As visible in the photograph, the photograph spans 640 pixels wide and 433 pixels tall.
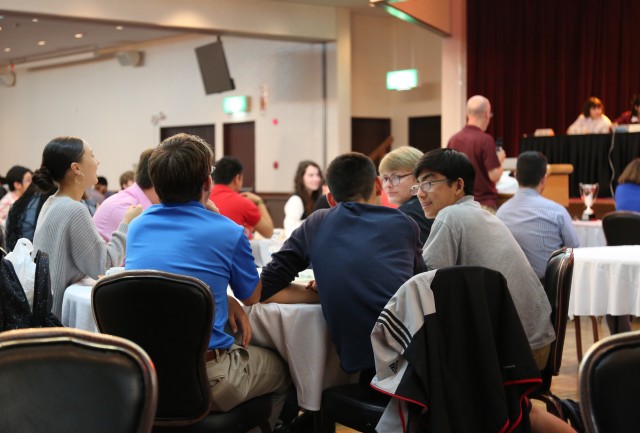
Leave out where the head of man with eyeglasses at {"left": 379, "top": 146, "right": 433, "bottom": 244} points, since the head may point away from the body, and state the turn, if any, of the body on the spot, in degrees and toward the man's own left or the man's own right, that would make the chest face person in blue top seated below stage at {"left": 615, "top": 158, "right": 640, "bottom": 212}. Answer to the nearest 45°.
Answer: approximately 180°

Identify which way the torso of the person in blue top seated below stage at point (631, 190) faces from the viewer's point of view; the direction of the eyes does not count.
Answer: away from the camera

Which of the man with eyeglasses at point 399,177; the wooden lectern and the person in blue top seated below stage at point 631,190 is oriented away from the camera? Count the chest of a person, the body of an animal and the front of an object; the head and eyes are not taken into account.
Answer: the person in blue top seated below stage

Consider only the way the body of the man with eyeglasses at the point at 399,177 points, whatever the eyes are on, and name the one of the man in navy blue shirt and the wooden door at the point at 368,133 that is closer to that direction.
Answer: the man in navy blue shirt

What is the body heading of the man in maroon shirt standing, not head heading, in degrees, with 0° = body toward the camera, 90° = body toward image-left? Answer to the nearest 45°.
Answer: approximately 225°

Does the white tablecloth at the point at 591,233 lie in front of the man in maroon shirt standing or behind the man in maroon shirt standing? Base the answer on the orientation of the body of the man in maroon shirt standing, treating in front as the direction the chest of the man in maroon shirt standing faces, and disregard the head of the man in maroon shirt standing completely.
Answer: in front

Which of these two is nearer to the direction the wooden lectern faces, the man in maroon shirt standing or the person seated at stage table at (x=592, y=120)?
the man in maroon shirt standing

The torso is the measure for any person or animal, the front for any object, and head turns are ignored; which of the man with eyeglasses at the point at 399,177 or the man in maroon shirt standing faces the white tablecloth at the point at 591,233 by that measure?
the man in maroon shirt standing

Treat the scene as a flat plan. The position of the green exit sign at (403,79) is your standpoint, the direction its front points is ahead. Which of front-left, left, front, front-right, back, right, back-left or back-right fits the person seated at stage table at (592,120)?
left

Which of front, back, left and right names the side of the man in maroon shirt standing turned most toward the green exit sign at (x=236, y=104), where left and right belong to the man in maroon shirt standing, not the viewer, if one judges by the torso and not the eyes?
left

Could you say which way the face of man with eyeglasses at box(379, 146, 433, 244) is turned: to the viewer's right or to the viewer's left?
to the viewer's left

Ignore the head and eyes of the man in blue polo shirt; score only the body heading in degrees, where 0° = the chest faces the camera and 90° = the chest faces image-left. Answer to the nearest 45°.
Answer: approximately 225°

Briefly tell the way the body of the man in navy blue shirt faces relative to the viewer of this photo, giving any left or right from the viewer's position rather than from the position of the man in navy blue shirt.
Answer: facing away from the viewer
